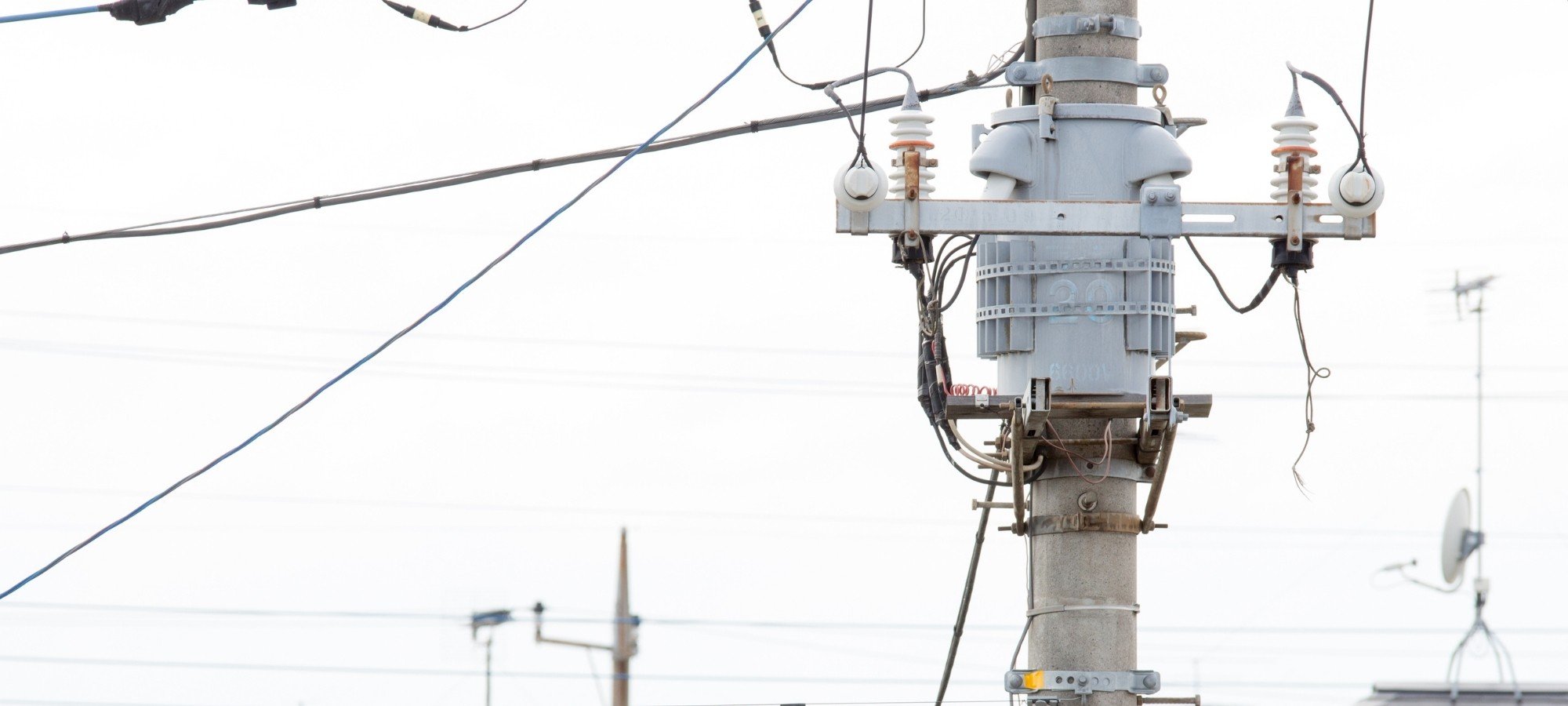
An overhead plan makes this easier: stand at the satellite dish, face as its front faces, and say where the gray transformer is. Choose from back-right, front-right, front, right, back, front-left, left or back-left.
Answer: left

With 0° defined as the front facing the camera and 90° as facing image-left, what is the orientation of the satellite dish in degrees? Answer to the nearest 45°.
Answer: approximately 90°

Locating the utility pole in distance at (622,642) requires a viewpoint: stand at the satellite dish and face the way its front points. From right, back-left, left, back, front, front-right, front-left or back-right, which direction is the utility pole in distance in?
front-right

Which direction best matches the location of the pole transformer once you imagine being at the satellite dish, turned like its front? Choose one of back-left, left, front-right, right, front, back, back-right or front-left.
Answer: left

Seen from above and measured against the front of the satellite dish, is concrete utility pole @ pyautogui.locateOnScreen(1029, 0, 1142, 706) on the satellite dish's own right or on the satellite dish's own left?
on the satellite dish's own left

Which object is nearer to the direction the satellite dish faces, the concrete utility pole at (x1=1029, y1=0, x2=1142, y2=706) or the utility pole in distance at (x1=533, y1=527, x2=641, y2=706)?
the utility pole in distance
